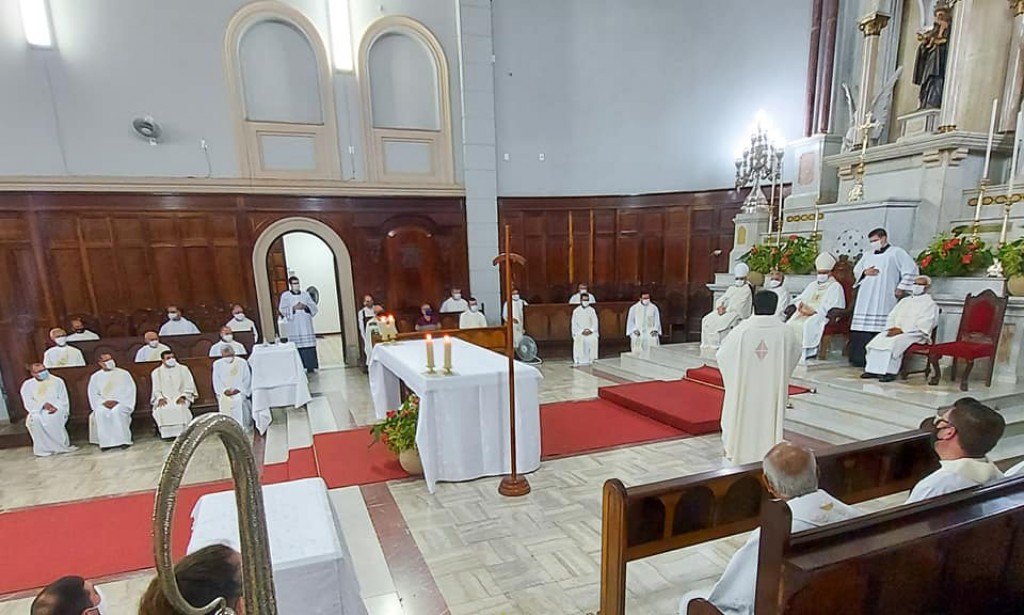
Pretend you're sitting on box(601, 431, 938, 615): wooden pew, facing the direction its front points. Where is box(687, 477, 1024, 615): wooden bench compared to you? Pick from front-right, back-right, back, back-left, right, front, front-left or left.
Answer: back

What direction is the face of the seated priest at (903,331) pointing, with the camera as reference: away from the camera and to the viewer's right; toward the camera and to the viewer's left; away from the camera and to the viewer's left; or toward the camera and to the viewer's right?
toward the camera and to the viewer's left

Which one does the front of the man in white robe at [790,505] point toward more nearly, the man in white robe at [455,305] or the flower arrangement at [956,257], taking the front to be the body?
the man in white robe at [455,305]

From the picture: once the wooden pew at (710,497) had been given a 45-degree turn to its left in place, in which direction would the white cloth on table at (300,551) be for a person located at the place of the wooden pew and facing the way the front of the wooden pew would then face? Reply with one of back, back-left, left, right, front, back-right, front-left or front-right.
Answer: front-left

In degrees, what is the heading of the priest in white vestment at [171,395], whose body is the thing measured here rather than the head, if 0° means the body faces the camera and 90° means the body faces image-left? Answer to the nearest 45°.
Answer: approximately 0°

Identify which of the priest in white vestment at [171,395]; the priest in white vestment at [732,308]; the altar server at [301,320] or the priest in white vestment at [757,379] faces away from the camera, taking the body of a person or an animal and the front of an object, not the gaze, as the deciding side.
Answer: the priest in white vestment at [757,379]

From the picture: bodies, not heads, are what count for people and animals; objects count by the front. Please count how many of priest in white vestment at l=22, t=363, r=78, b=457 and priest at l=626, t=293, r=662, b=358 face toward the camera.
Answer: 2

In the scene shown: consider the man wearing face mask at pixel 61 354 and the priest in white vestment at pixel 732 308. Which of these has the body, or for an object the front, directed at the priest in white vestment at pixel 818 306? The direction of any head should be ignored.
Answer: the man wearing face mask

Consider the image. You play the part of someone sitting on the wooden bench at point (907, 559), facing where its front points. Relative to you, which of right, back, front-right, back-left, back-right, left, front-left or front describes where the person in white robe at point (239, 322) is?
front-left

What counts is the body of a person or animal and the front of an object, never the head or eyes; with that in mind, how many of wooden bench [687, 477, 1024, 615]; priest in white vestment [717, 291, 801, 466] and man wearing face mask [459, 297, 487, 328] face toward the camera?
1

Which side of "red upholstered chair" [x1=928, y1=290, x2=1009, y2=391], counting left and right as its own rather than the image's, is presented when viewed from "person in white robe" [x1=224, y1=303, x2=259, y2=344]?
front

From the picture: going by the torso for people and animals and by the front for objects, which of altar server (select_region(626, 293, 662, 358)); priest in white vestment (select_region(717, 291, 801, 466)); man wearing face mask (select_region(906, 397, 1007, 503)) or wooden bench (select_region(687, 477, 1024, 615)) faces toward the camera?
the altar server

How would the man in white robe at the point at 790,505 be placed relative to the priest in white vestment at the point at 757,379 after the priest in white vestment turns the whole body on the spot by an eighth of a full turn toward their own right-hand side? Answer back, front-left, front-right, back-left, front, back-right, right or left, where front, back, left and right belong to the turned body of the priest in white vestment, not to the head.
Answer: back-right

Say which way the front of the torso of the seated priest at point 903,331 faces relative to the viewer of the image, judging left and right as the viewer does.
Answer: facing the viewer and to the left of the viewer
